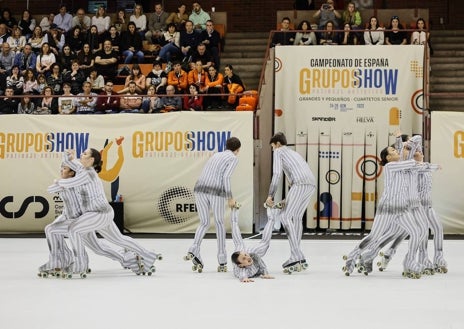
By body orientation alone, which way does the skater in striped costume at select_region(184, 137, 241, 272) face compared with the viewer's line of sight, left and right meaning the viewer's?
facing away from the viewer and to the right of the viewer

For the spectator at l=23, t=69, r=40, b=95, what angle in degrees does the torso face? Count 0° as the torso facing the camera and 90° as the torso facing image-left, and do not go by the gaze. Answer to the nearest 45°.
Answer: approximately 0°

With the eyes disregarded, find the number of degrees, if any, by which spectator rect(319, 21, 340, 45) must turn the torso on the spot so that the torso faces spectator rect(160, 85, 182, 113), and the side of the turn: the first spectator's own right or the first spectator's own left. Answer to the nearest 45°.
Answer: approximately 90° to the first spectator's own right
